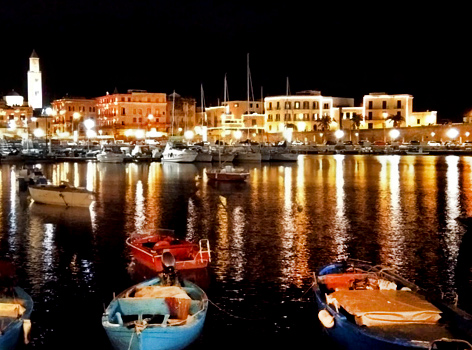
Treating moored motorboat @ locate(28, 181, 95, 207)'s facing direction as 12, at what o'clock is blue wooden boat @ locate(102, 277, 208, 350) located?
The blue wooden boat is roughly at 9 o'clock from the moored motorboat.

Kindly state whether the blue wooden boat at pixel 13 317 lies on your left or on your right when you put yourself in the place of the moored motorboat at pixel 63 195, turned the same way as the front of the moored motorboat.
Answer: on your left

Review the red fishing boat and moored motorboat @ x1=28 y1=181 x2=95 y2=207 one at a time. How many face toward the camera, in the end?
0

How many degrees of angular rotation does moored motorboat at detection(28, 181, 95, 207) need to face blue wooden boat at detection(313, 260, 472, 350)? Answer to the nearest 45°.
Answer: approximately 90° to its left

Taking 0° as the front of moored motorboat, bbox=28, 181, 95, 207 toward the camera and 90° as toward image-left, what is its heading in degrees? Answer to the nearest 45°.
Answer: approximately 90°

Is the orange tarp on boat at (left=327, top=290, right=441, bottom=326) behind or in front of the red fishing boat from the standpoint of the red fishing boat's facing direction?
behind

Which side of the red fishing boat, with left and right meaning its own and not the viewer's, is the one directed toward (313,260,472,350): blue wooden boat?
back

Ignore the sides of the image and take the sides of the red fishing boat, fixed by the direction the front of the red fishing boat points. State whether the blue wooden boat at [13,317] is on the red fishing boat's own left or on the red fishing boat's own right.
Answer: on the red fishing boat's own left

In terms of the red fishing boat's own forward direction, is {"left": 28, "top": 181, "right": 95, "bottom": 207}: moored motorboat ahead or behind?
ahead

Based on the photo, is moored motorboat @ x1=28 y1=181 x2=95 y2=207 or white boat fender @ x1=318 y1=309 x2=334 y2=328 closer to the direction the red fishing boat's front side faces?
the moored motorboat

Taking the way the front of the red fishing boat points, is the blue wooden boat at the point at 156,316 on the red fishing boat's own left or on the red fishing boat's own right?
on the red fishing boat's own left

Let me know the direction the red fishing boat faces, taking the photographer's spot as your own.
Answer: facing away from the viewer and to the left of the viewer

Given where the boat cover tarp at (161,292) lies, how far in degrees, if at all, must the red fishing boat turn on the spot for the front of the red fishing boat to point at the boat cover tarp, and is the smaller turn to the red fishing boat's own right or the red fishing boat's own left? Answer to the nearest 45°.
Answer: approximately 135° to the red fishing boat's own left
